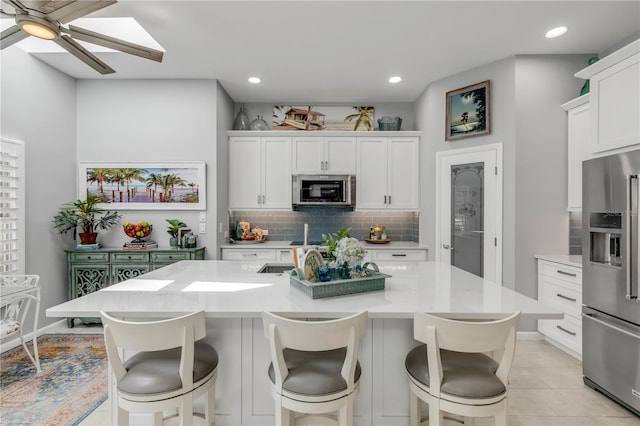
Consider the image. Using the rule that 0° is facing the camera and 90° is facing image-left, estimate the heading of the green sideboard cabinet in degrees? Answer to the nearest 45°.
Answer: approximately 0°

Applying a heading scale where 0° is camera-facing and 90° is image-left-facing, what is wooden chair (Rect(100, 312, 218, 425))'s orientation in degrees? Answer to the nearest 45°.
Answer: approximately 225°

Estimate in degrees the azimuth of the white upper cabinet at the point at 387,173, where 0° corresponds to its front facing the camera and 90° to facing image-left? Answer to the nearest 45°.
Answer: approximately 0°

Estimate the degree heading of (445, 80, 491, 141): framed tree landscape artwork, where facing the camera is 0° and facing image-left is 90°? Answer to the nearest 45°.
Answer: approximately 45°

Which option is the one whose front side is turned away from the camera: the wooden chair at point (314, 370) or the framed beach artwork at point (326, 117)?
the wooden chair

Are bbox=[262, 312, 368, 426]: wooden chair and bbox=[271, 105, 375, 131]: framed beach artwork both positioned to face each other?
yes

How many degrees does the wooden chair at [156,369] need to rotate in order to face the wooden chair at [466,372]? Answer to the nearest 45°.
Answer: approximately 90° to its right

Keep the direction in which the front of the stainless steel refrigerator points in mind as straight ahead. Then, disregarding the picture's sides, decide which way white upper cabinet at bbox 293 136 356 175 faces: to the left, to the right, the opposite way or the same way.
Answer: to the left

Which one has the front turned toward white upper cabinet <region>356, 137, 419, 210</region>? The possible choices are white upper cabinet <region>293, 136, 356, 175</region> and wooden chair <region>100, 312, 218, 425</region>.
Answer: the wooden chair

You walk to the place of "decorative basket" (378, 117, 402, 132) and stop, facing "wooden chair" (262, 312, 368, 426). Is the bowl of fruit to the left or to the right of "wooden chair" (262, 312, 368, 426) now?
right
